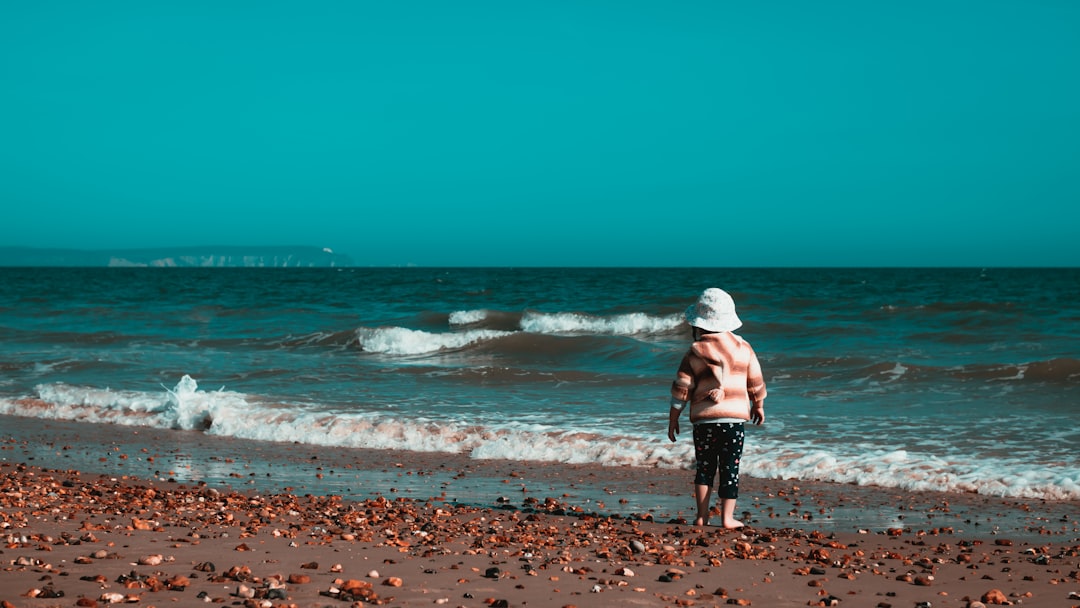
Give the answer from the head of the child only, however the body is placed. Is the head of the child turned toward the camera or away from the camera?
away from the camera

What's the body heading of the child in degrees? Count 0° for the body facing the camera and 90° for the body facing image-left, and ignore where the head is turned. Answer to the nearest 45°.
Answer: approximately 180°
